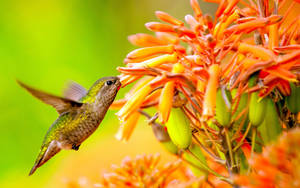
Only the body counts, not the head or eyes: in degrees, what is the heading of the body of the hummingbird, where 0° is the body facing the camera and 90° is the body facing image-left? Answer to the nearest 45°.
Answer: approximately 270°

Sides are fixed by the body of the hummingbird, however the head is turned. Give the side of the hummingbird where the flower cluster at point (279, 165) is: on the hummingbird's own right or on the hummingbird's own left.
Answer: on the hummingbird's own right

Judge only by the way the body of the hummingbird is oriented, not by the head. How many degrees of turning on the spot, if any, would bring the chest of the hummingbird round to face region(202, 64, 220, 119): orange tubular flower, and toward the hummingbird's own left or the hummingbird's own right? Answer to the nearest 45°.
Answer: approximately 45° to the hummingbird's own right

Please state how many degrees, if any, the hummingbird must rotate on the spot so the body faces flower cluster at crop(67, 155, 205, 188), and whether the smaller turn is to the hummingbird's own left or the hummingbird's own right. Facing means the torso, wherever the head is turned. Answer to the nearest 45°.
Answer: approximately 90° to the hummingbird's own right
